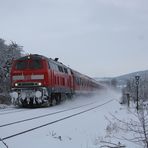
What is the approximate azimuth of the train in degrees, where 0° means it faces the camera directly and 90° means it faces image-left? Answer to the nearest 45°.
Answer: approximately 45°
